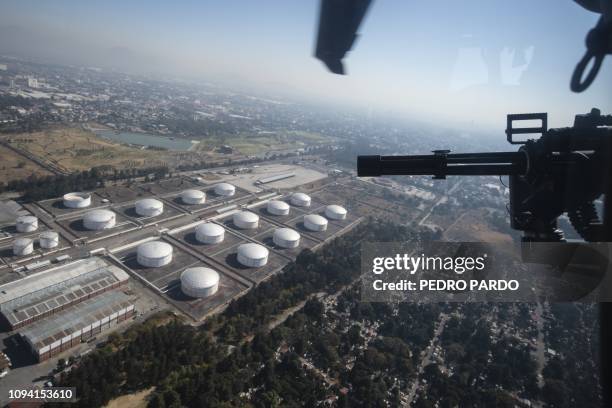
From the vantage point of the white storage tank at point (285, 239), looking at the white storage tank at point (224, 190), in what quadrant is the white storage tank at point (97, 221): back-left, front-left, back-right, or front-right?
front-left

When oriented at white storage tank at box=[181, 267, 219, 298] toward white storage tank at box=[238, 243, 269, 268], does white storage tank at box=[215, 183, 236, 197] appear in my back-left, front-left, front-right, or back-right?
front-left

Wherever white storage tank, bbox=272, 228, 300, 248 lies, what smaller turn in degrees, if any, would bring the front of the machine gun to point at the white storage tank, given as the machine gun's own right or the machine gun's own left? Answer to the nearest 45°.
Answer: approximately 45° to the machine gun's own right

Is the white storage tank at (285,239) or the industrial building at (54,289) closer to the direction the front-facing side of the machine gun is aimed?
the industrial building

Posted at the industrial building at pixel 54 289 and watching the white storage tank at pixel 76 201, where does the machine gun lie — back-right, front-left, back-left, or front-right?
back-right

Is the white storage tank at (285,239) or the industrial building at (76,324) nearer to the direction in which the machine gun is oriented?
the industrial building

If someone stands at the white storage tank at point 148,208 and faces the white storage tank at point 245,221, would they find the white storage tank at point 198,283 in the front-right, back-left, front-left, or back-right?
front-right

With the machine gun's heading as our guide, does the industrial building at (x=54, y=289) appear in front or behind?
in front

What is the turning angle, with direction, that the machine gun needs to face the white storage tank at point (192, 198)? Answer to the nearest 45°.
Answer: approximately 45° to its right

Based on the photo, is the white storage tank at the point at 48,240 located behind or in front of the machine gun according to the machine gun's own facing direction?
in front

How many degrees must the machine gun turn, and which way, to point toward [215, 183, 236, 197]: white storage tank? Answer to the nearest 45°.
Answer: approximately 45° to its right

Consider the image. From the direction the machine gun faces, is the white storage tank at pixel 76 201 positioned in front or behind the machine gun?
in front

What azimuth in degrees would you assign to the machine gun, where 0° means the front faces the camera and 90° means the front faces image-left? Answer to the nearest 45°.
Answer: approximately 90°
